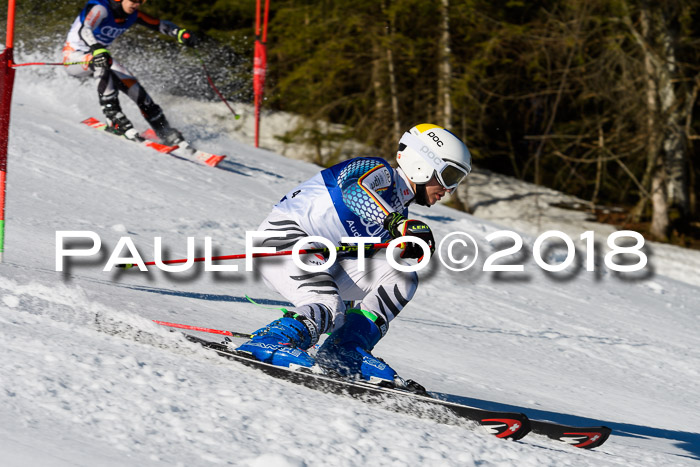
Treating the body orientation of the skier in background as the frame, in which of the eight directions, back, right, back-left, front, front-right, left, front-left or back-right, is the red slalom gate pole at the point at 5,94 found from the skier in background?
front-right

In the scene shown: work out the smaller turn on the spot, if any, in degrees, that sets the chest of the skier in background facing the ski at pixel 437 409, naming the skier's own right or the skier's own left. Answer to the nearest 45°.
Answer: approximately 45° to the skier's own right

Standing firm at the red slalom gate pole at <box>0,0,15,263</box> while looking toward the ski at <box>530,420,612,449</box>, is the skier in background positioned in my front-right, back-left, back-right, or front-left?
back-left

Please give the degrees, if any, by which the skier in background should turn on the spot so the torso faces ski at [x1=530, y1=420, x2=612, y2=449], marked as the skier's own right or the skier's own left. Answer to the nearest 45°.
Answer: approximately 45° to the skier's own right

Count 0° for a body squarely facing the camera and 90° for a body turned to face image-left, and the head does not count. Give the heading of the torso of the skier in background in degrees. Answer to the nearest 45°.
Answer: approximately 315°

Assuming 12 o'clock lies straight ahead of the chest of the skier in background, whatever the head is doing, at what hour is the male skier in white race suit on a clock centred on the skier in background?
The male skier in white race suit is roughly at 1 o'clock from the skier in background.
